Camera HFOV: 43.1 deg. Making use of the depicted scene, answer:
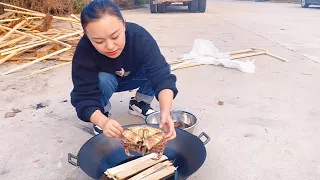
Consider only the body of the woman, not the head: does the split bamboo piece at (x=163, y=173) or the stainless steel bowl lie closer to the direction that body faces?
the split bamboo piece

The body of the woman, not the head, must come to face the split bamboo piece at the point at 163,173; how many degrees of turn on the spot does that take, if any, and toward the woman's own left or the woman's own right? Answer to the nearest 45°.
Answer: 0° — they already face it

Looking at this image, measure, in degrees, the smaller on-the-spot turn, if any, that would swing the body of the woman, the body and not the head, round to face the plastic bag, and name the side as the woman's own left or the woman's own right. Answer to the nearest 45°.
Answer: approximately 90° to the woman's own left

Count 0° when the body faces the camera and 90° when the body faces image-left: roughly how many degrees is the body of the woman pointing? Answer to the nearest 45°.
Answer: approximately 315°

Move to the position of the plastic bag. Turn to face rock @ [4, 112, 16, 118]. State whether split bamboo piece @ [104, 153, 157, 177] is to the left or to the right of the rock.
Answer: left
